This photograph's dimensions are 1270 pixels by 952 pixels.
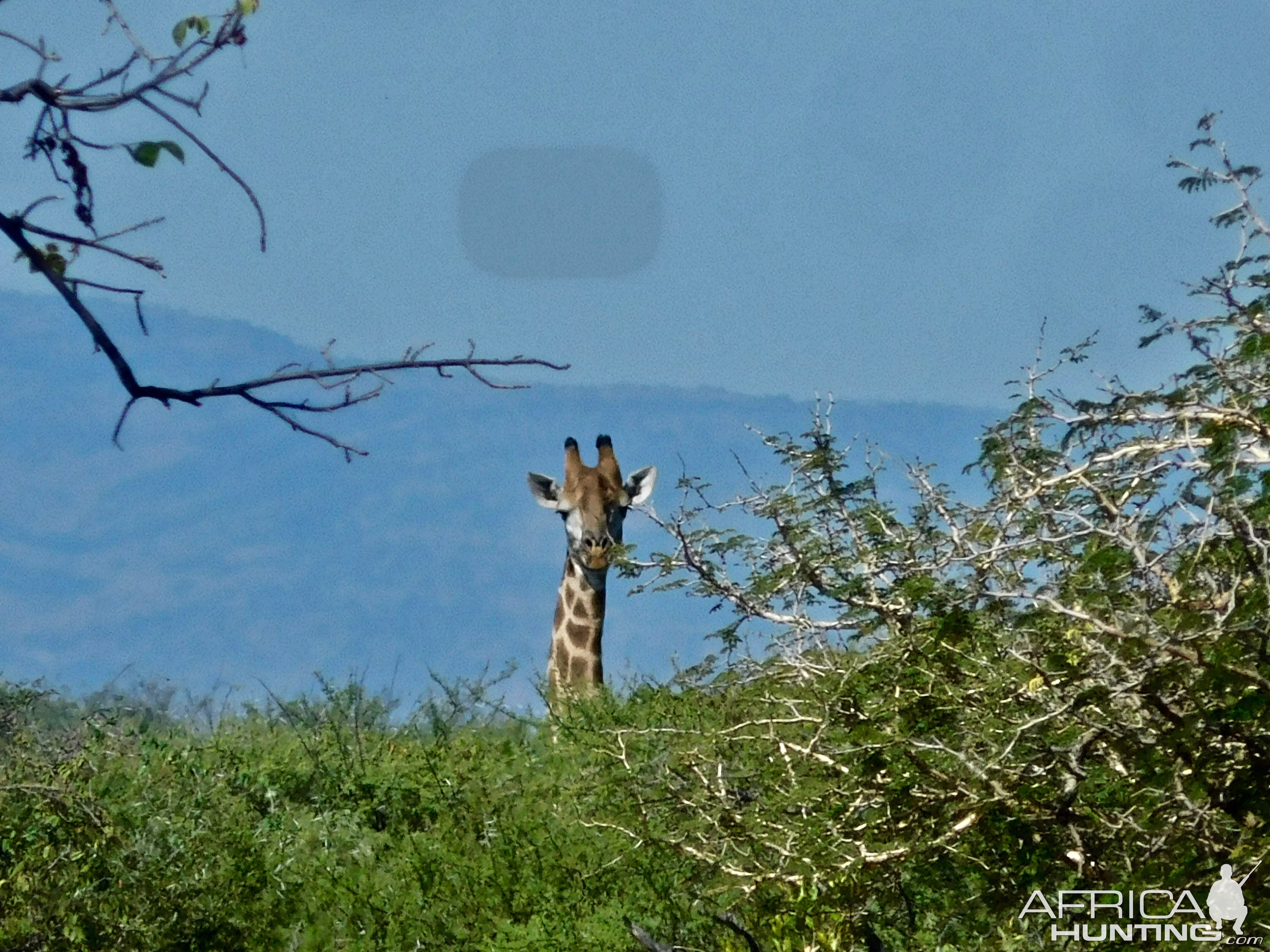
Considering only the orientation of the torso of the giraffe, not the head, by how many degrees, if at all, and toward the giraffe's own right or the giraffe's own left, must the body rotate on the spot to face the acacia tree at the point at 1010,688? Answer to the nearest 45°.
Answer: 0° — it already faces it

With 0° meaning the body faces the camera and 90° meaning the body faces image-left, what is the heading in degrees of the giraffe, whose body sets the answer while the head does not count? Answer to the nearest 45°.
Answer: approximately 0°
